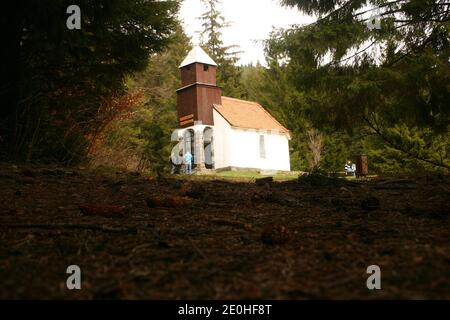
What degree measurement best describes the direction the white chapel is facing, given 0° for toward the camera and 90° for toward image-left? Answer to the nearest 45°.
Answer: approximately 45°

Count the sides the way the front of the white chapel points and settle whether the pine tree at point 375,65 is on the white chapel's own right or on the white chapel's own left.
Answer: on the white chapel's own left
